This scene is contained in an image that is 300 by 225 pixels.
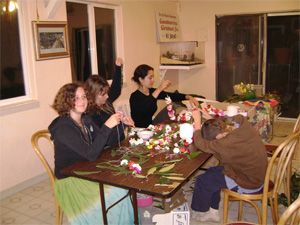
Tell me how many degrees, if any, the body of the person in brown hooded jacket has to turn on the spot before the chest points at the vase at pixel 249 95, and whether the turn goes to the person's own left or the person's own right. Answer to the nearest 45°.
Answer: approximately 90° to the person's own right

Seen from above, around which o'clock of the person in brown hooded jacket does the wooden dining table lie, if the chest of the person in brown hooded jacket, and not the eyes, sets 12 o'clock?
The wooden dining table is roughly at 11 o'clock from the person in brown hooded jacket.

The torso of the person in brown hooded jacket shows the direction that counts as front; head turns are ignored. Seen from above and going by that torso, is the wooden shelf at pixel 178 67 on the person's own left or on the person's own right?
on the person's own right

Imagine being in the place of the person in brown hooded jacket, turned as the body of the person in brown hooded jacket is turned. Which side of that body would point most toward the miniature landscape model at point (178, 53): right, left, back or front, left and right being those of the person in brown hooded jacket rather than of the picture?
right

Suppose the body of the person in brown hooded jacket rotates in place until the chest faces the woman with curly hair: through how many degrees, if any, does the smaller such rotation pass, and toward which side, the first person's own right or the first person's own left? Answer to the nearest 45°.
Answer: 0° — they already face them

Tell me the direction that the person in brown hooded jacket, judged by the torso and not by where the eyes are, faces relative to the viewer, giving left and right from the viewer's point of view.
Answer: facing to the left of the viewer
